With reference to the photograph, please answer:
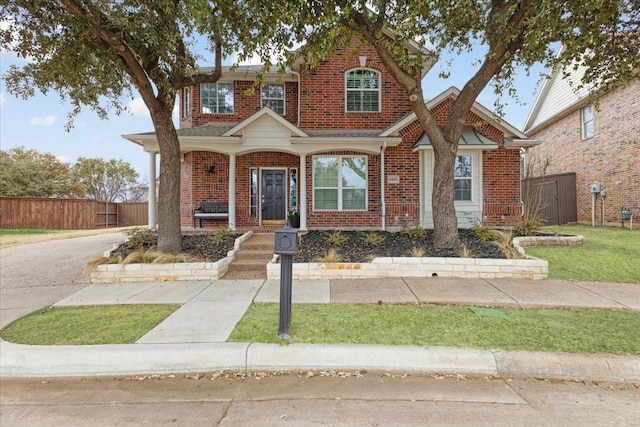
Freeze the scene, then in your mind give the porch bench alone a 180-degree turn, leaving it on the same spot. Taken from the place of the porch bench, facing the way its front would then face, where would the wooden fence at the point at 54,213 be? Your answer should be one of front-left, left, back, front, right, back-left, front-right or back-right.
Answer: front-left

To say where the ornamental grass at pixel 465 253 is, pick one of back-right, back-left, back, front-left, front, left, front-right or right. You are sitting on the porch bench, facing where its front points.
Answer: front-left

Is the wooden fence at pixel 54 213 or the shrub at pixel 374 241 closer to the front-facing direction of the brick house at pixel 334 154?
the shrub

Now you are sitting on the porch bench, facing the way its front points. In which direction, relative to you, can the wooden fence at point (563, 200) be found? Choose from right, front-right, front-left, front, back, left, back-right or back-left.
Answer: left

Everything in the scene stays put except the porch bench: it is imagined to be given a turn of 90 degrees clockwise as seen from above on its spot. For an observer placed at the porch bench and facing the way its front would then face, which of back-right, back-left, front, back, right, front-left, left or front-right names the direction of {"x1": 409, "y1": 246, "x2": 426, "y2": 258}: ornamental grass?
back-left

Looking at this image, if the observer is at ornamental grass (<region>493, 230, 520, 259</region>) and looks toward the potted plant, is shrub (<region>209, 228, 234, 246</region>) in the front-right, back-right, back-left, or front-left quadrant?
front-left

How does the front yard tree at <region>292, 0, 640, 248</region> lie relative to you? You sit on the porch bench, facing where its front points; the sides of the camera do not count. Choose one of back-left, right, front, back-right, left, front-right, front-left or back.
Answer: front-left

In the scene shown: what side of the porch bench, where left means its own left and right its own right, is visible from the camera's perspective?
front

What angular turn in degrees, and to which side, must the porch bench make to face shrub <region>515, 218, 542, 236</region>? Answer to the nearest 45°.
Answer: approximately 45° to its left

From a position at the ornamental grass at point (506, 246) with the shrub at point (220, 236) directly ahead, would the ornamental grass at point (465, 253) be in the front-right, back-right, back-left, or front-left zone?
front-left

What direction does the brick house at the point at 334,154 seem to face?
toward the camera

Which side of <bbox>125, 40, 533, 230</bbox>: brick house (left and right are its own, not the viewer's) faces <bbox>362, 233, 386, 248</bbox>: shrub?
front

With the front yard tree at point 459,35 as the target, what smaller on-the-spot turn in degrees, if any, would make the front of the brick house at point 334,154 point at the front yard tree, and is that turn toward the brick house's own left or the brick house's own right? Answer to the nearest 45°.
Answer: approximately 45° to the brick house's own left

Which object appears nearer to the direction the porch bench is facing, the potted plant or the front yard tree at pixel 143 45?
the front yard tree

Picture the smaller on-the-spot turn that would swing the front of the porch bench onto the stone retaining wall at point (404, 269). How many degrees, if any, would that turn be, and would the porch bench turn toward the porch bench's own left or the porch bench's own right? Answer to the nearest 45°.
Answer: approximately 45° to the porch bench's own left

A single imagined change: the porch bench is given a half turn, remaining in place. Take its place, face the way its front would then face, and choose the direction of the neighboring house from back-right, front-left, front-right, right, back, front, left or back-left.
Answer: right

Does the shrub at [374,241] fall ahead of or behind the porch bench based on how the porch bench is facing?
ahead
